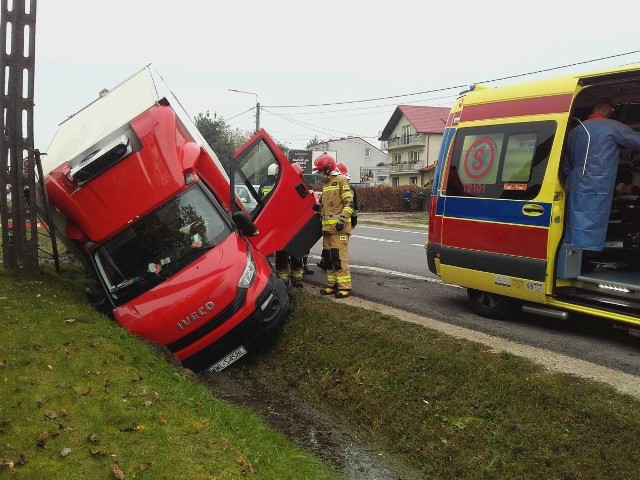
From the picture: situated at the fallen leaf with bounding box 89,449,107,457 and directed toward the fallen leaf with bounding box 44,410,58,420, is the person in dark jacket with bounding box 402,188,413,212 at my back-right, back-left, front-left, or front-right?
front-right

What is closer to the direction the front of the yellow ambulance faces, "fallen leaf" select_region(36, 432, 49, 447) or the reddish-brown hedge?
the fallen leaf

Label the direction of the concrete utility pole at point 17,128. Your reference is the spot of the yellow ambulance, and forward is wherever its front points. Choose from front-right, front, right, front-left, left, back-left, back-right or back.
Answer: back-right

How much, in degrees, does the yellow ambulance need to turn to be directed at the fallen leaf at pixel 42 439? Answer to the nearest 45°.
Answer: approximately 90° to its right

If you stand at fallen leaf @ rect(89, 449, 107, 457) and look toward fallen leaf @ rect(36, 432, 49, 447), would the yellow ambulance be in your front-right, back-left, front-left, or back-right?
back-right

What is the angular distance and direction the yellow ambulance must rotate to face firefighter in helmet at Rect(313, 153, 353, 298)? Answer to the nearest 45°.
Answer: approximately 135° to its right

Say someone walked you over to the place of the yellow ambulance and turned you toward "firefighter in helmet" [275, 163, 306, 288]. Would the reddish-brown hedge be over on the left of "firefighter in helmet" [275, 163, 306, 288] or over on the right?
right

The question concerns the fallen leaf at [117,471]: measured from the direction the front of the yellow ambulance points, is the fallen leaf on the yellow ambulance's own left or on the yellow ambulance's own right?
on the yellow ambulance's own right
